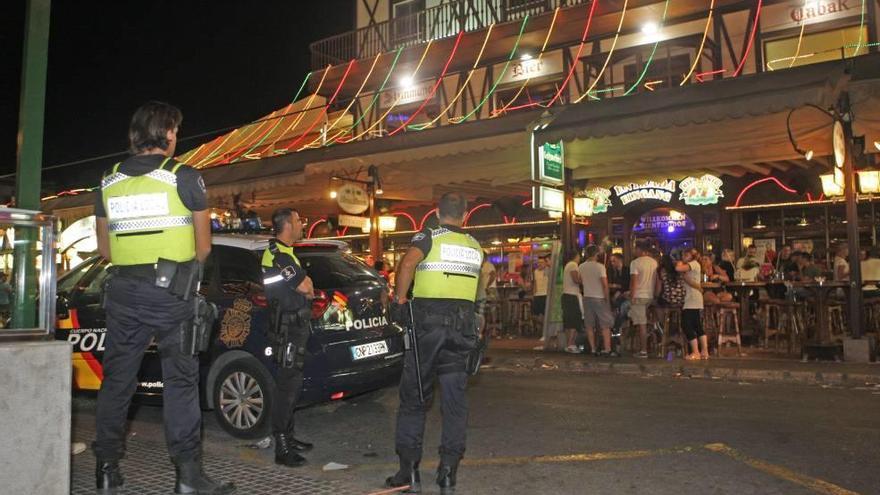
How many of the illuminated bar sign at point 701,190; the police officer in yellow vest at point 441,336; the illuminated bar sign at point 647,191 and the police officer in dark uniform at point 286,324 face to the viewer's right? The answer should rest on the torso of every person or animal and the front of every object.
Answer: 1

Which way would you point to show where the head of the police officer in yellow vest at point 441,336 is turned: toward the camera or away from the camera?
away from the camera

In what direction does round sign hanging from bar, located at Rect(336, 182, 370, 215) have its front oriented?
toward the camera

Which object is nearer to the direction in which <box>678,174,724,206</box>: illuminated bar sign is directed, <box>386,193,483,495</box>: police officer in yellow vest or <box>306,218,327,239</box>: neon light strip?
the police officer in yellow vest

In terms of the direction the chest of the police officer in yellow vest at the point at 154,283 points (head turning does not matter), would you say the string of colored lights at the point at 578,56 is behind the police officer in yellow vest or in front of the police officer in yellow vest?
in front

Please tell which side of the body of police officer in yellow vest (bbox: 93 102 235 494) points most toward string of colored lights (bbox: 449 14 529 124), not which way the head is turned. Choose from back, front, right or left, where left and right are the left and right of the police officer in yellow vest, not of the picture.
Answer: front

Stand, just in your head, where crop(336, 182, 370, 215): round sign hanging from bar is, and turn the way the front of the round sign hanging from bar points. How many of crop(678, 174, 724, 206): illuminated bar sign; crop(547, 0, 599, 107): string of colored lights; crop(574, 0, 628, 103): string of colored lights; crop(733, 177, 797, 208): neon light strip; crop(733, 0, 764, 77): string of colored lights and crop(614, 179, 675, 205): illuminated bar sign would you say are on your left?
6

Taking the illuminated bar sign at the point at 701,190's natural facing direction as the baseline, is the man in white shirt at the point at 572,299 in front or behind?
in front

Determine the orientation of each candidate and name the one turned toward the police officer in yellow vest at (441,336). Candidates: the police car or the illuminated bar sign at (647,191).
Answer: the illuminated bar sign

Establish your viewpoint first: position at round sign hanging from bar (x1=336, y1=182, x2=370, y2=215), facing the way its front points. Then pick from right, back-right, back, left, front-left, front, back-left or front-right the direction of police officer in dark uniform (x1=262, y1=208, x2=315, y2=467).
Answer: front

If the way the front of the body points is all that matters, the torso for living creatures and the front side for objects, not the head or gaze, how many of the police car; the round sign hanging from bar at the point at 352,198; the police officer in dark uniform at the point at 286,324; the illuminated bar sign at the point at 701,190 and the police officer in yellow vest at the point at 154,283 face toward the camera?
2

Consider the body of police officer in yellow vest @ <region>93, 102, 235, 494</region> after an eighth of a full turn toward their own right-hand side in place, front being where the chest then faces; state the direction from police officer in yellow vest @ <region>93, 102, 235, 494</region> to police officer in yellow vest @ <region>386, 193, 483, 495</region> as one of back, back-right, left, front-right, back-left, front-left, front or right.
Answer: front

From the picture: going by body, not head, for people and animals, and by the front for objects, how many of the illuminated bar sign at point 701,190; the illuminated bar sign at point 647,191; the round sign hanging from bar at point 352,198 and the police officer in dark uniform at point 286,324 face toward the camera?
3

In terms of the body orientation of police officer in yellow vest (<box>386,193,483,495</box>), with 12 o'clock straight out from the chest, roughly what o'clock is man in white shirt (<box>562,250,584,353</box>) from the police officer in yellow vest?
The man in white shirt is roughly at 2 o'clock from the police officer in yellow vest.

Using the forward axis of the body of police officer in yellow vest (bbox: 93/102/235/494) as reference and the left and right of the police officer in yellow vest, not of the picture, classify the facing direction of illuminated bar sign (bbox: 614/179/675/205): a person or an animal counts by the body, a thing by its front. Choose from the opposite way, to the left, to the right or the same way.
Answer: the opposite way

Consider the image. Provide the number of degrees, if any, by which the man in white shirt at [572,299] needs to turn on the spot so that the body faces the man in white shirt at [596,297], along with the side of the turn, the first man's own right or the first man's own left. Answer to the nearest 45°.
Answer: approximately 45° to the first man's own right
